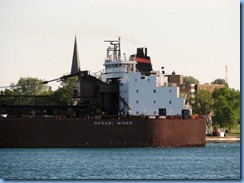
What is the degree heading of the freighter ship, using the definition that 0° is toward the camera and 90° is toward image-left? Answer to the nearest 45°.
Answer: approximately 90°
